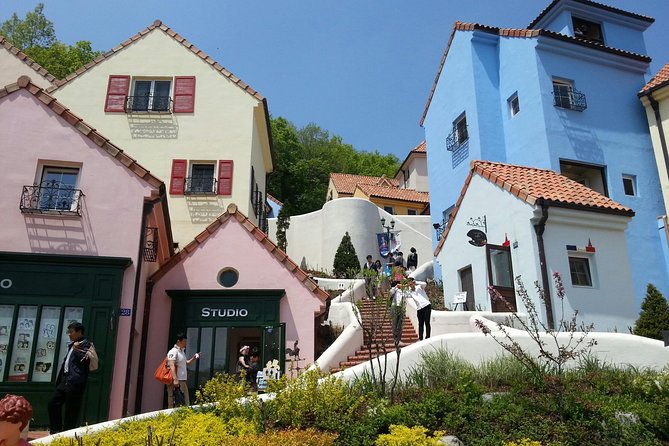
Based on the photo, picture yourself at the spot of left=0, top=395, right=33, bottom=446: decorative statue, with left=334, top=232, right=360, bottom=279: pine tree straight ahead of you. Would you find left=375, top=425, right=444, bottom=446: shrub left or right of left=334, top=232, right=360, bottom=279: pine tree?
right

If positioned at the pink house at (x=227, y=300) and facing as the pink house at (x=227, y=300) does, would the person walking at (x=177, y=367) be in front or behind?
in front

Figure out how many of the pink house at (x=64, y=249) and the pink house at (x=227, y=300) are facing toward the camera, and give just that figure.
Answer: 2

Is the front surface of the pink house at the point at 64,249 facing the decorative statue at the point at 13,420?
yes

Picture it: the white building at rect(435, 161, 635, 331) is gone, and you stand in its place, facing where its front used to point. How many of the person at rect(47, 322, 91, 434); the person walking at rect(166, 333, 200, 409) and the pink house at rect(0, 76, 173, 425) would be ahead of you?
3

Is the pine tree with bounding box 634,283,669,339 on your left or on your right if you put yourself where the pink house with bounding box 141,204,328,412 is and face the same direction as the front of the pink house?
on your left

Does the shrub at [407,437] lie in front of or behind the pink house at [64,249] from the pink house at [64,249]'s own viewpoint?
in front

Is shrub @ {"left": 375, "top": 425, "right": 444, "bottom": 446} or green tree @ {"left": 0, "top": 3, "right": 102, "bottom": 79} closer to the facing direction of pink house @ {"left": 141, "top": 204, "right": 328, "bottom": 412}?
the shrub

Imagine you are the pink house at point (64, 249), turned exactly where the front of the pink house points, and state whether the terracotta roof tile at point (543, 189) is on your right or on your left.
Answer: on your left

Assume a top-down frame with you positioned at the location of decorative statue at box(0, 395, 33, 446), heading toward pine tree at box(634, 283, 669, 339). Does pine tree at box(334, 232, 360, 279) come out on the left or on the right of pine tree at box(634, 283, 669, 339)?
left
